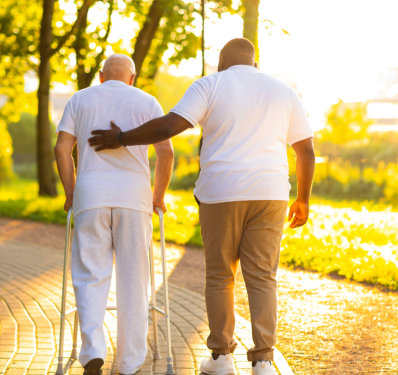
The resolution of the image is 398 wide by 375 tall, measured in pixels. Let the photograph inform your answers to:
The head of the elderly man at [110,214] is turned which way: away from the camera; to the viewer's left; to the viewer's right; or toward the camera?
away from the camera

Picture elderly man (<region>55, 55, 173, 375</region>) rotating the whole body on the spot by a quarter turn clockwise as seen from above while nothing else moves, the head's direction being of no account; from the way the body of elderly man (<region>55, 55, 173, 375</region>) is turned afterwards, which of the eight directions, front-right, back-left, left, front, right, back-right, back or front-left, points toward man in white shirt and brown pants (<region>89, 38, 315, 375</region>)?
front

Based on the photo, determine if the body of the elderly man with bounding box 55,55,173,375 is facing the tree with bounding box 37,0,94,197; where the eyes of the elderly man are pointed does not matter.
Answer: yes

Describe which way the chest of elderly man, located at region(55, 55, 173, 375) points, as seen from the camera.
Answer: away from the camera
